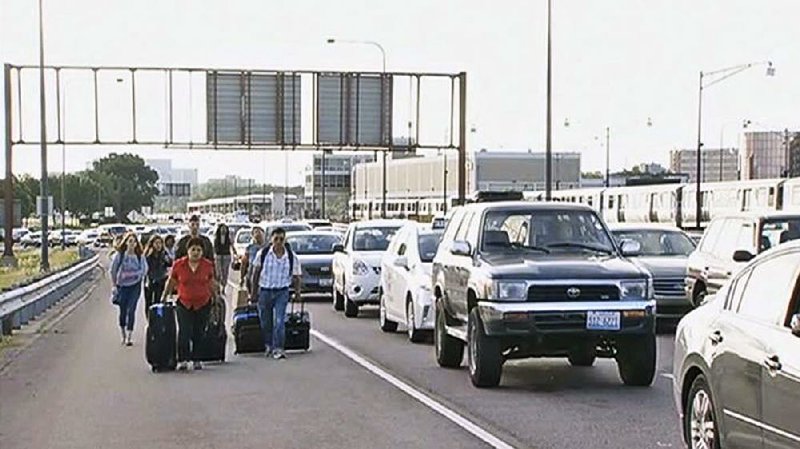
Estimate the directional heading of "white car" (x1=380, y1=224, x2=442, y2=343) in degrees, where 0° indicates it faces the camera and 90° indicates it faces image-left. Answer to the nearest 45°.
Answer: approximately 315°

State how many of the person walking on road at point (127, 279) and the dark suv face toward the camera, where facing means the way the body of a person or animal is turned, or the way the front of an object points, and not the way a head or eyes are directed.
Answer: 2

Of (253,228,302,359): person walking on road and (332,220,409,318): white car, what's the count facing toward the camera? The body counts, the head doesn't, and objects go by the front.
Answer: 2

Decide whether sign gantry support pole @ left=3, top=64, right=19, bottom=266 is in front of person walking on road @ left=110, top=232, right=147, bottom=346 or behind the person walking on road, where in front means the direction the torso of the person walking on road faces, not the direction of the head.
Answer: behind
